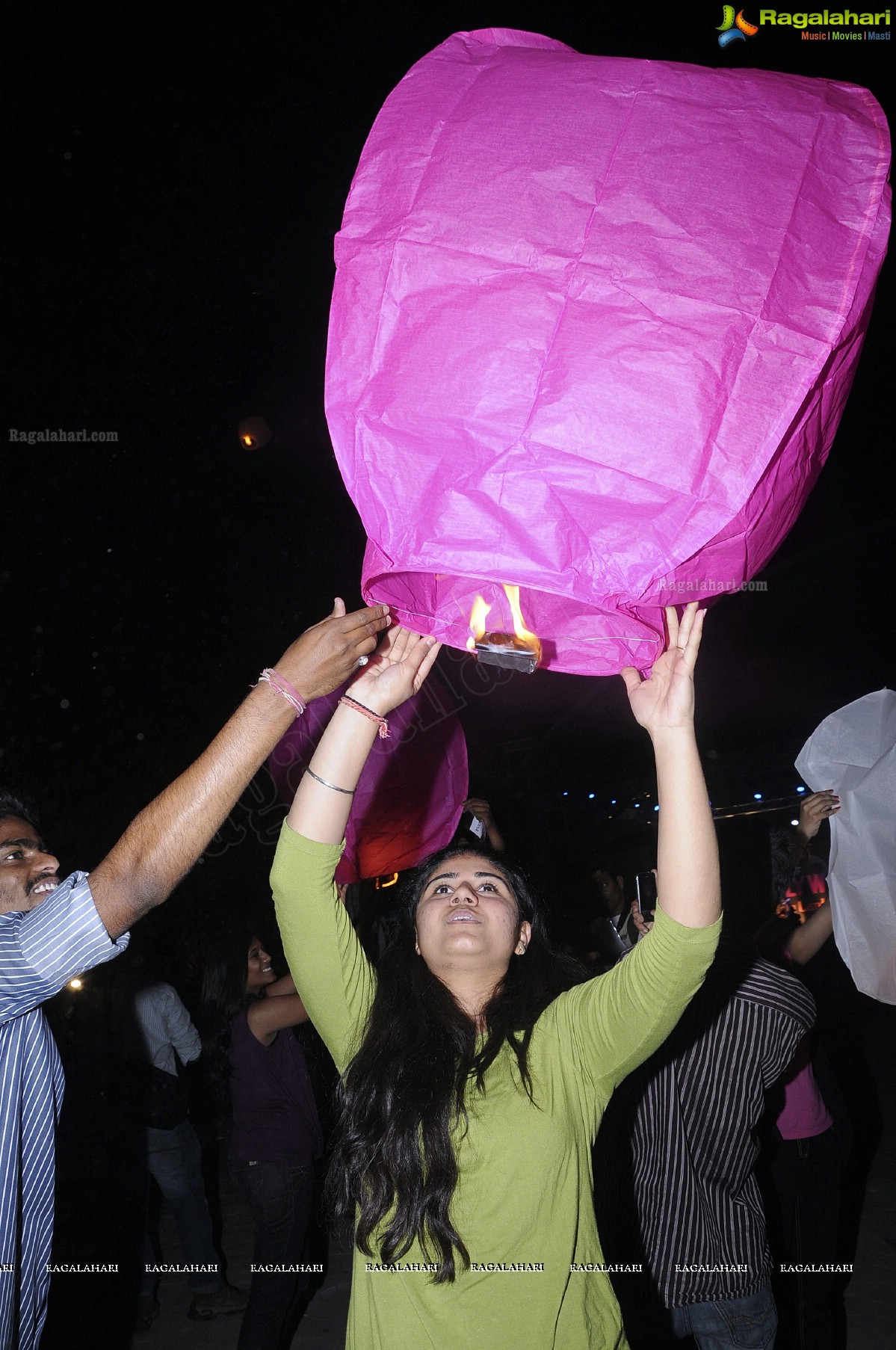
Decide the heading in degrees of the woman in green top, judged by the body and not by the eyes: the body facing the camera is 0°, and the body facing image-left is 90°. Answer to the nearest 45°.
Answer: approximately 0°

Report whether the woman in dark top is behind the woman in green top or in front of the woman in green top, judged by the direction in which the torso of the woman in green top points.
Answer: behind
